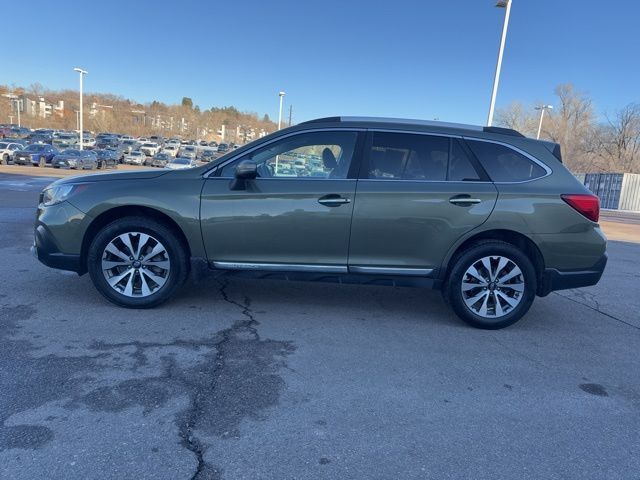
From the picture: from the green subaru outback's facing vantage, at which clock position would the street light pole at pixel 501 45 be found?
The street light pole is roughly at 4 o'clock from the green subaru outback.

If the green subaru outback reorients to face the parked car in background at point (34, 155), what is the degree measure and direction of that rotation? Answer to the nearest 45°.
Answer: approximately 45° to its right

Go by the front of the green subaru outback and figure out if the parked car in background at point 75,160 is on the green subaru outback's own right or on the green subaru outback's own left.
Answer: on the green subaru outback's own right

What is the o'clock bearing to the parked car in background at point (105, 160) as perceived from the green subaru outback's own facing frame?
The parked car in background is roughly at 2 o'clock from the green subaru outback.

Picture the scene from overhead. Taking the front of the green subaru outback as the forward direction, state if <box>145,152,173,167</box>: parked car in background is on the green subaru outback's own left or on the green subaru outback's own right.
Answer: on the green subaru outback's own right

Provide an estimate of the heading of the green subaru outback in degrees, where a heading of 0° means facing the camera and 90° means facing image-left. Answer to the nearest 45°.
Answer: approximately 90°

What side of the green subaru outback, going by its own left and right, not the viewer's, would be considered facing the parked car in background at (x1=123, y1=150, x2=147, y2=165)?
right

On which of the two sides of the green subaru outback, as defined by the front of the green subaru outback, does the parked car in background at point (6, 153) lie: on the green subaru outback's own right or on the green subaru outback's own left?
on the green subaru outback's own right

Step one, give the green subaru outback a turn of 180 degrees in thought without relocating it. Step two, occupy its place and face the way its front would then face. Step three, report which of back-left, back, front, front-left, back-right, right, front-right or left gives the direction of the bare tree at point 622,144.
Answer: front-left
